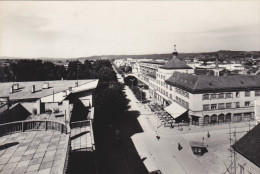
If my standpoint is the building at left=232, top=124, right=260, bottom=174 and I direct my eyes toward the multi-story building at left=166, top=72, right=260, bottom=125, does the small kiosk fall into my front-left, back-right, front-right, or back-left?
front-left

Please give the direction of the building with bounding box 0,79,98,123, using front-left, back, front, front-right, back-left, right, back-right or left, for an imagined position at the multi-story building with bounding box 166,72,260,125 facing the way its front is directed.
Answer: front-right

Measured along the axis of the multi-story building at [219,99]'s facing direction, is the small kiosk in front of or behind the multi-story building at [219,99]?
in front

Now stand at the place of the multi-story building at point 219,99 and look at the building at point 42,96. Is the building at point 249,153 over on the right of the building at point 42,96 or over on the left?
left

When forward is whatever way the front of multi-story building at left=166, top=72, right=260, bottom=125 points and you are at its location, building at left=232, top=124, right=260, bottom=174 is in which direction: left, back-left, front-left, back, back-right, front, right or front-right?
front

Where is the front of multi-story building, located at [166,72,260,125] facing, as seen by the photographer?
facing the viewer

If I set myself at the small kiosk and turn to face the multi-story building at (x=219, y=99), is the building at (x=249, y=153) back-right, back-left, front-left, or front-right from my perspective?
back-right

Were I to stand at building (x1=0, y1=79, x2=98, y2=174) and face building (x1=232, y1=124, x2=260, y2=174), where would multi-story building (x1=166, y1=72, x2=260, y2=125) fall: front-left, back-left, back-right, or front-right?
front-left

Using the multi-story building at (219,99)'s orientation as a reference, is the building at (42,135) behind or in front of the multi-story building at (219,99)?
in front
